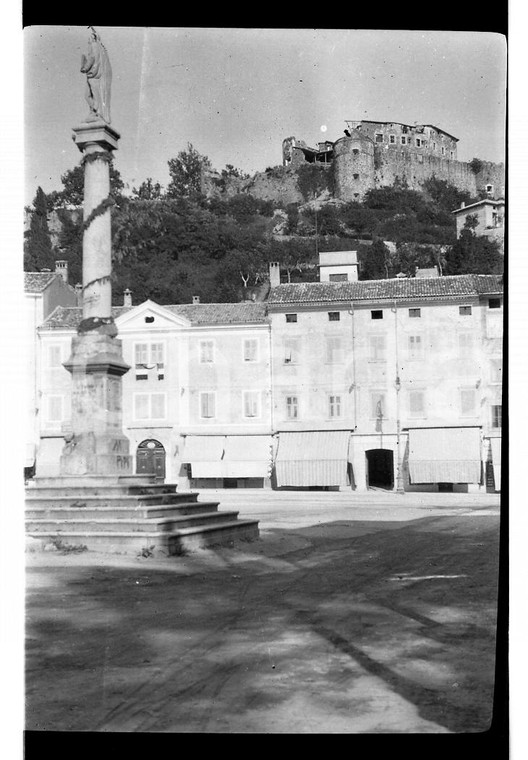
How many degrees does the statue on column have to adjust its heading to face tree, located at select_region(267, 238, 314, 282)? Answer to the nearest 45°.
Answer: approximately 90° to its right

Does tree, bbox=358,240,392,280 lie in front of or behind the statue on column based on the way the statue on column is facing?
behind

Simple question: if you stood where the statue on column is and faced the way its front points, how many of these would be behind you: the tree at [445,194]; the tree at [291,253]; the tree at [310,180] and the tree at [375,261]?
4

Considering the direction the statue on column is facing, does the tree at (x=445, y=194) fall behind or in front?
behind
